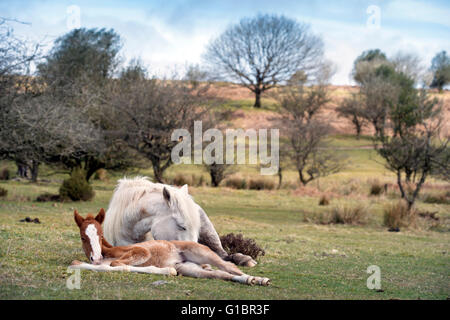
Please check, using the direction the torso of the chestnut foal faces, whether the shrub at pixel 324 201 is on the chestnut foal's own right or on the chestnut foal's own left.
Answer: on the chestnut foal's own right

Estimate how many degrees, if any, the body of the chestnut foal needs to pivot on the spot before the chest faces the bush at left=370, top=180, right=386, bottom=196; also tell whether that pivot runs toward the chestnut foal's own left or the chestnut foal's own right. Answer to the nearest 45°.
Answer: approximately 135° to the chestnut foal's own right

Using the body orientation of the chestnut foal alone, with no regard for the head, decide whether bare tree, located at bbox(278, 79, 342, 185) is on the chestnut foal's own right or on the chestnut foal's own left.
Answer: on the chestnut foal's own right

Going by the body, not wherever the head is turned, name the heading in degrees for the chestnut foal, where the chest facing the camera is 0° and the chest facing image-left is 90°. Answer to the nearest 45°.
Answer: approximately 90°

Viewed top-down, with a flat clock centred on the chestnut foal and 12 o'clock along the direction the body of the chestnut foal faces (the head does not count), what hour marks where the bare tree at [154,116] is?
The bare tree is roughly at 3 o'clock from the chestnut foal.

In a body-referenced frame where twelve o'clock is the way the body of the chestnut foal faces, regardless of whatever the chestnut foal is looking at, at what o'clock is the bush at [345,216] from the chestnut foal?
The bush is roughly at 4 o'clock from the chestnut foal.

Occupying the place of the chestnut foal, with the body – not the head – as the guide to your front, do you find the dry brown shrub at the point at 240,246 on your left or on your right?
on your right

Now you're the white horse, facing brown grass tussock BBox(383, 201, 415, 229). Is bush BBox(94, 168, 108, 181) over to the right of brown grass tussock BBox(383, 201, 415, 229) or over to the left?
left

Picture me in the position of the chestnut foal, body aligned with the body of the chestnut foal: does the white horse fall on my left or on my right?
on my right

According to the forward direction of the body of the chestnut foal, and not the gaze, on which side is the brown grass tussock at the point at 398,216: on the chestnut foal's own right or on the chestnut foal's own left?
on the chestnut foal's own right

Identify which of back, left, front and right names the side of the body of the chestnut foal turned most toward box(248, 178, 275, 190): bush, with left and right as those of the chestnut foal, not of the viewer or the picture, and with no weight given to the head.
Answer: right
